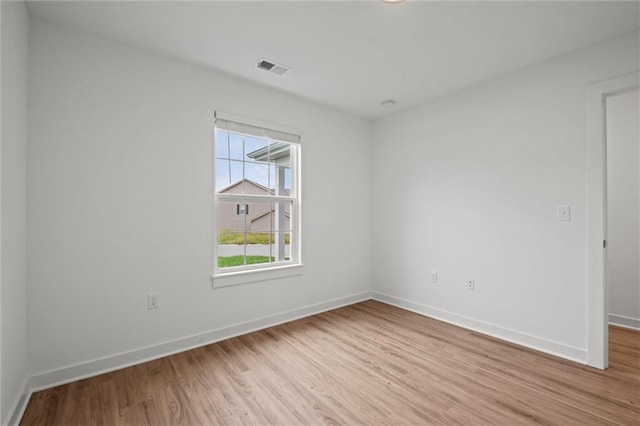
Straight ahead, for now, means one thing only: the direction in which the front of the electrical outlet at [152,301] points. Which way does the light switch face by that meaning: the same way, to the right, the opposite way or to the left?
to the right

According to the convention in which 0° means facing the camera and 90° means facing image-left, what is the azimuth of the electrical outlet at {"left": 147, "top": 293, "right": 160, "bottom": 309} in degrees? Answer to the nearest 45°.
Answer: approximately 0°

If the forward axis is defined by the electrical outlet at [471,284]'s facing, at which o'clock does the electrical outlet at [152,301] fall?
the electrical outlet at [152,301] is roughly at 12 o'clock from the electrical outlet at [471,284].

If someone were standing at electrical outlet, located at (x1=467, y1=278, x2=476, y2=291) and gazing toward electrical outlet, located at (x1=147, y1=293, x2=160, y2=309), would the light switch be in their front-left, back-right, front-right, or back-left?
back-left

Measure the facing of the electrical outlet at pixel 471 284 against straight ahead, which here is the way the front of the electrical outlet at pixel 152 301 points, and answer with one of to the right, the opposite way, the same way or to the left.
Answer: to the right

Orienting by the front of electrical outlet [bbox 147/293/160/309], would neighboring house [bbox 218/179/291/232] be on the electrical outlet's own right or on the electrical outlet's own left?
on the electrical outlet's own left
